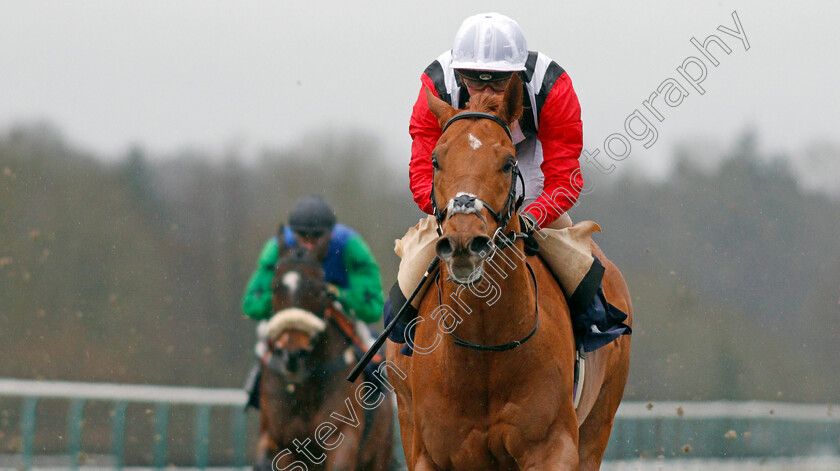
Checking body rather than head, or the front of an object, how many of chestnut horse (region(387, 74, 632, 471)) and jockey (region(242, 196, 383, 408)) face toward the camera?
2

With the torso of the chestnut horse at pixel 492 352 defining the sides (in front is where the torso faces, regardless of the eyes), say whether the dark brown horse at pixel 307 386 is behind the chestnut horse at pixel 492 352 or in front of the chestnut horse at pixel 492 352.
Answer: behind

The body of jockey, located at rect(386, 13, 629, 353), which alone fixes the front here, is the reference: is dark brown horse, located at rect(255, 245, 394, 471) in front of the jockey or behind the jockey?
behind

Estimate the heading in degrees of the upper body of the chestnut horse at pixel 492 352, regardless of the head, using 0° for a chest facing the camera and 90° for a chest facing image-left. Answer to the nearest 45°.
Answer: approximately 0°

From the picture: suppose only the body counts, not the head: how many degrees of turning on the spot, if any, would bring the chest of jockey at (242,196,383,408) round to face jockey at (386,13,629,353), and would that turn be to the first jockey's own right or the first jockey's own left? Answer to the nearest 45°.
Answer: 0° — they already face them

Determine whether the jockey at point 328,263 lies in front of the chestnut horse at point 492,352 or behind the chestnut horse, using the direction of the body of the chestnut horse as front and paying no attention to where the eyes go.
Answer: behind
